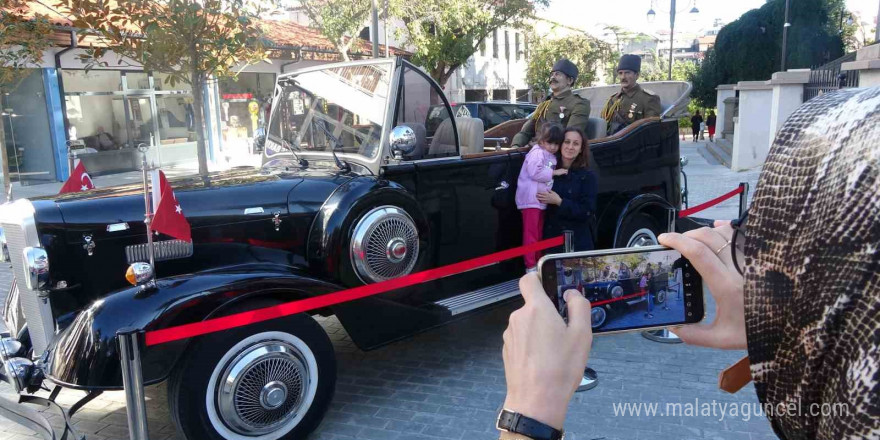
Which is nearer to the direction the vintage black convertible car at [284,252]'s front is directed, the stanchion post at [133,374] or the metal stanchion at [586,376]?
the stanchion post

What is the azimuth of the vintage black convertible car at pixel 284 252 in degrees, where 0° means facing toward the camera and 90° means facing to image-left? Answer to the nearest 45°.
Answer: approximately 45°

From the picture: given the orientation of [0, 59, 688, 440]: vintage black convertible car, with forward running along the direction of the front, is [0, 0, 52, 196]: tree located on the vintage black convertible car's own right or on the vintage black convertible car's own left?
on the vintage black convertible car's own right

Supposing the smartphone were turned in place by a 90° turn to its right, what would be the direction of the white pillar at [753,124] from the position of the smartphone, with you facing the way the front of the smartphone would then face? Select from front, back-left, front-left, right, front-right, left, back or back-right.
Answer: right

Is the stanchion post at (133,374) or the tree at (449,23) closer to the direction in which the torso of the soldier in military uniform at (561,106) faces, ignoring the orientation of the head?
the stanchion post

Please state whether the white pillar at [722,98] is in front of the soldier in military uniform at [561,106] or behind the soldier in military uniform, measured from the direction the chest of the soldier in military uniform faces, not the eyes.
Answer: behind

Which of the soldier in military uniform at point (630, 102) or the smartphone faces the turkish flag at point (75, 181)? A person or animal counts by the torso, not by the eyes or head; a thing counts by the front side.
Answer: the soldier in military uniform

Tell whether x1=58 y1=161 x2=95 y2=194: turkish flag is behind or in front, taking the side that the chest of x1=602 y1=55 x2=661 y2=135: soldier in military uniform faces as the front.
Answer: in front

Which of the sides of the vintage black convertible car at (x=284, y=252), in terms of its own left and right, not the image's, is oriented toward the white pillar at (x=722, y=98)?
back

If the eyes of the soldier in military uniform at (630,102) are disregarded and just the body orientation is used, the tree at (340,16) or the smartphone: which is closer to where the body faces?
the smartphone

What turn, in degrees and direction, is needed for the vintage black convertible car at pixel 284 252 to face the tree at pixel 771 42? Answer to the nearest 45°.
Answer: approximately 180°
